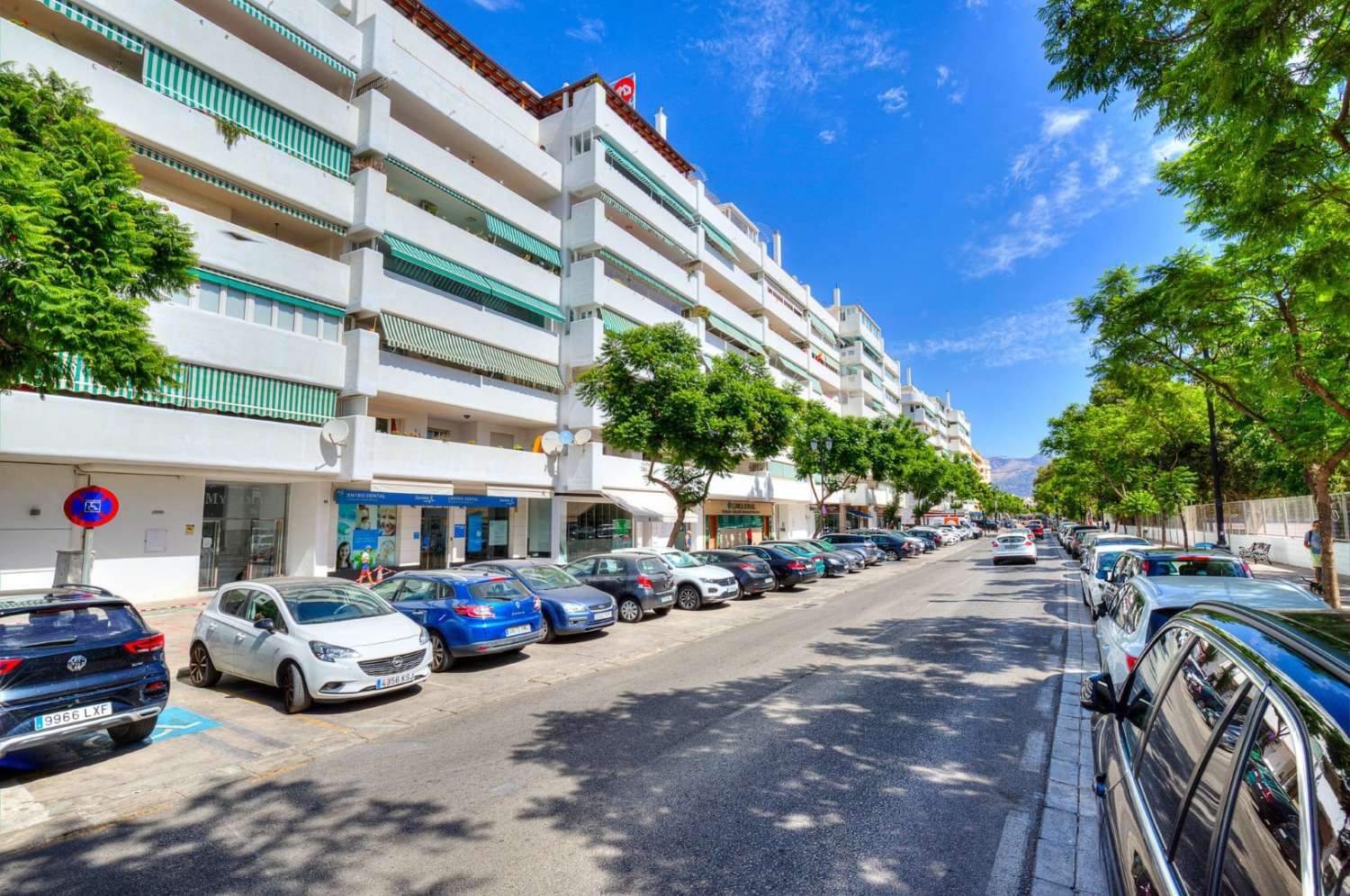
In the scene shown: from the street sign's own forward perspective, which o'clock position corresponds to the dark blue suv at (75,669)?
The dark blue suv is roughly at 12 o'clock from the street sign.

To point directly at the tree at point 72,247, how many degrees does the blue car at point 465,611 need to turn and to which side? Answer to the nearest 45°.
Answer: approximately 45° to its left

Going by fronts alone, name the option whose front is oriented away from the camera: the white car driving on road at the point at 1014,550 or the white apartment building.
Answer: the white car driving on road

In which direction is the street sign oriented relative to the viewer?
toward the camera

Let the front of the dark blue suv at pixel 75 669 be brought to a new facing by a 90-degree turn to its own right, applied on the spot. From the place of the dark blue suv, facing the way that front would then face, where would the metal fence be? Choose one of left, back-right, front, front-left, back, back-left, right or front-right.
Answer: front-right

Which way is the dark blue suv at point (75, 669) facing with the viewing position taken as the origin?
facing away from the viewer and to the left of the viewer

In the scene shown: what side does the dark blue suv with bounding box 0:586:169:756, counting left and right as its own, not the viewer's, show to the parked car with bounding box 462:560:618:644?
right

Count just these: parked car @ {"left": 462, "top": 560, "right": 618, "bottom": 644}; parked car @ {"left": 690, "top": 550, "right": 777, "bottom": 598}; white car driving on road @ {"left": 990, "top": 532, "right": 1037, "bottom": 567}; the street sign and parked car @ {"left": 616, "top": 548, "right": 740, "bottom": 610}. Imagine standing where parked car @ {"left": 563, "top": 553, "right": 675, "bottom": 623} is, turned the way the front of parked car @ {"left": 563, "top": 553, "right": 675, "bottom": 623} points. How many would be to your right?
3

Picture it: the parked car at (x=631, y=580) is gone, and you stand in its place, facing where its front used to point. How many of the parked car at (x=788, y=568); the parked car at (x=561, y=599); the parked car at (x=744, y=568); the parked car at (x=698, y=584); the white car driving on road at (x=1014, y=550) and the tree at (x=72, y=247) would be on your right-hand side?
4

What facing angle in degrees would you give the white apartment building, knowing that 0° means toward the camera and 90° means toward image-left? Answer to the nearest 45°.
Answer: approximately 315°

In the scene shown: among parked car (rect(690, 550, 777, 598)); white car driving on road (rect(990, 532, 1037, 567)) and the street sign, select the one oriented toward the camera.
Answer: the street sign

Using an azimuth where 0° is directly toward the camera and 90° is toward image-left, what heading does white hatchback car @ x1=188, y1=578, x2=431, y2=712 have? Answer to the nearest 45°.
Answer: approximately 315°

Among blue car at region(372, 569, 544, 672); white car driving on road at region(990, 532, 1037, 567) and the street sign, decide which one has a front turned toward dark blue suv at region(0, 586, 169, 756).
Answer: the street sign
